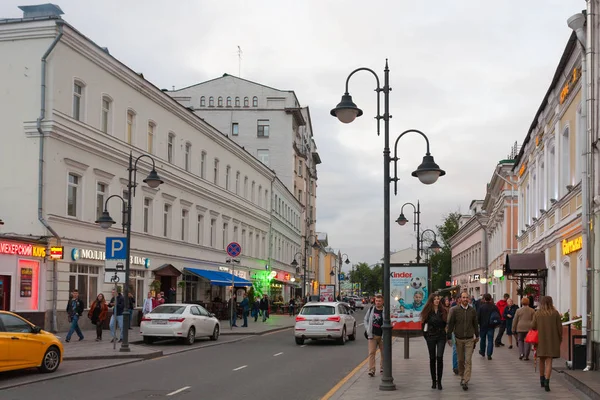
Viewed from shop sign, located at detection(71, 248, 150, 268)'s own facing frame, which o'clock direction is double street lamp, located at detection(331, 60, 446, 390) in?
The double street lamp is roughly at 1 o'clock from the shop sign.

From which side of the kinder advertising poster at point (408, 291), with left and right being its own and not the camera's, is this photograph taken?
front

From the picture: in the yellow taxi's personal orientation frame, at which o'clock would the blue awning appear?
The blue awning is roughly at 11 o'clock from the yellow taxi.

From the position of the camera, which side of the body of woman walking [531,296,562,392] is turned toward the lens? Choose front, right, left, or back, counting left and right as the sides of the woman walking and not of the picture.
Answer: back

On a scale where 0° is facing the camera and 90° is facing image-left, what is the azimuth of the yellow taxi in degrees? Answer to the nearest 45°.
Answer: approximately 225°

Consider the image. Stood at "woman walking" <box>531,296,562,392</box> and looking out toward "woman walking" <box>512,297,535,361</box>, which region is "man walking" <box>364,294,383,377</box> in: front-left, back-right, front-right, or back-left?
front-left

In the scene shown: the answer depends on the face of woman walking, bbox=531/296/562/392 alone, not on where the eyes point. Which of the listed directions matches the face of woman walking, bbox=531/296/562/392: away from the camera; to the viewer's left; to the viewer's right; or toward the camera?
away from the camera

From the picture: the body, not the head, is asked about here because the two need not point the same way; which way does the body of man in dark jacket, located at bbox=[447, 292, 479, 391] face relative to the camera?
toward the camera

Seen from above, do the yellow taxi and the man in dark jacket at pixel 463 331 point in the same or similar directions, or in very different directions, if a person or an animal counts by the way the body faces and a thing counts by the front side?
very different directions
